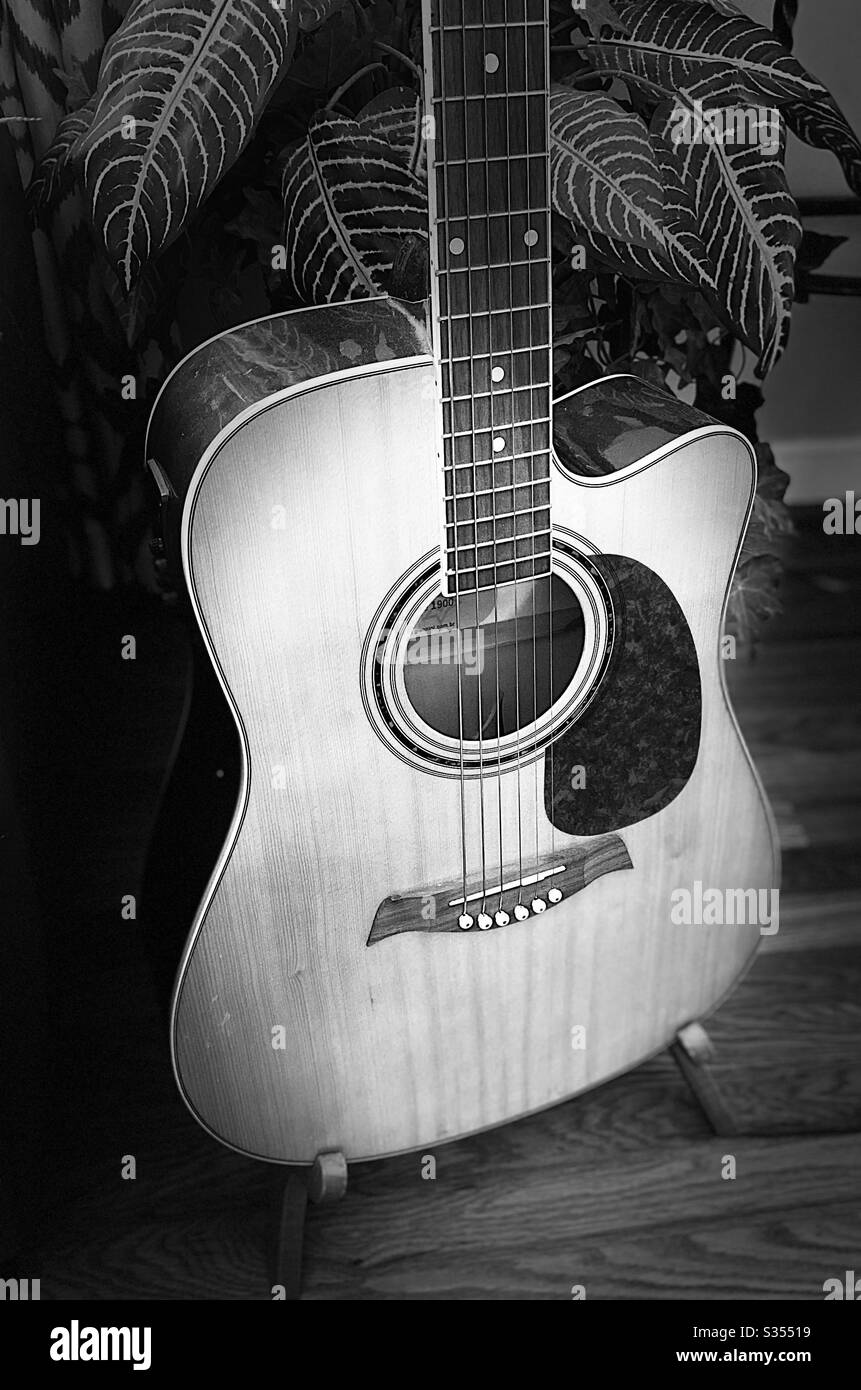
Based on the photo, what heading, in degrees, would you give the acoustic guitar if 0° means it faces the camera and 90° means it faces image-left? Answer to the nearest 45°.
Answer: approximately 315°
